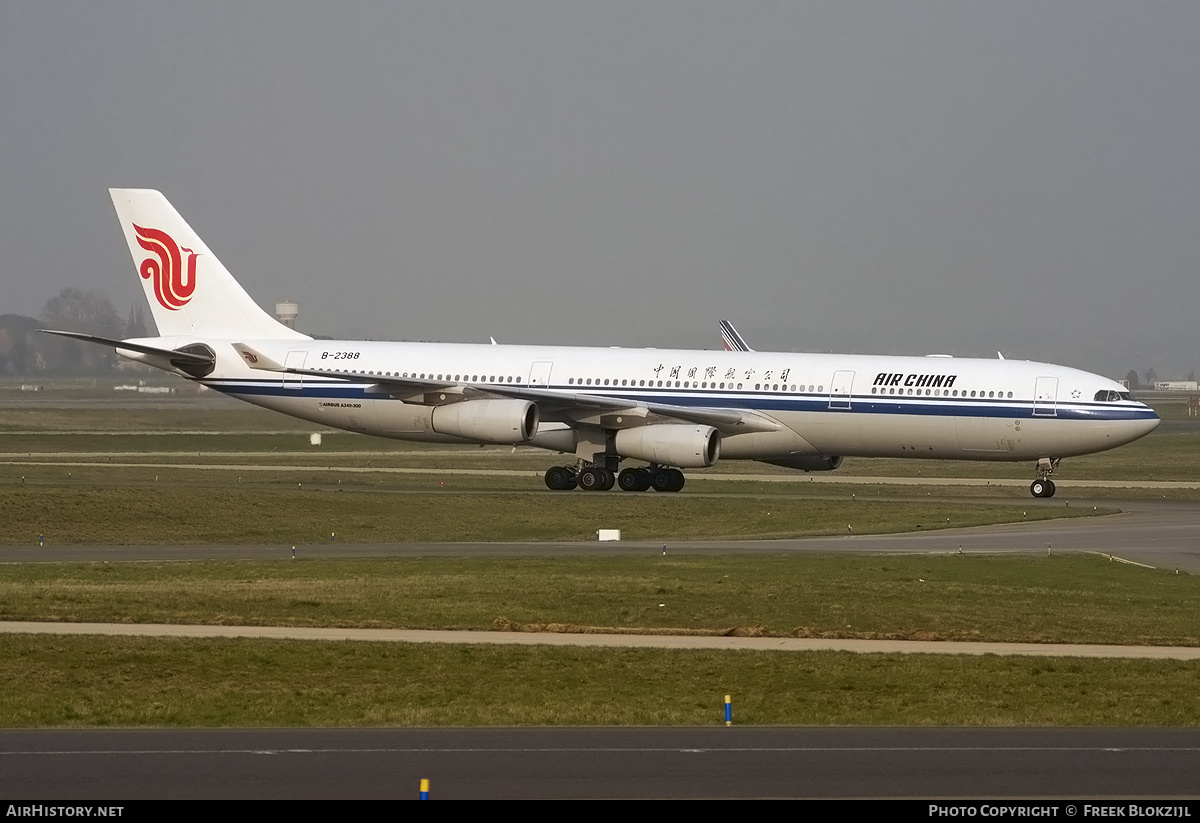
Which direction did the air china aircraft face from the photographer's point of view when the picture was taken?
facing the viewer and to the right of the viewer
